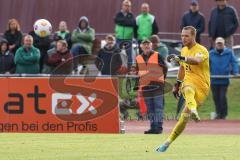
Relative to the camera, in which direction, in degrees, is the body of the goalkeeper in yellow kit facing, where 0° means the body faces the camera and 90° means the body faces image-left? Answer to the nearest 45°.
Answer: approximately 45°

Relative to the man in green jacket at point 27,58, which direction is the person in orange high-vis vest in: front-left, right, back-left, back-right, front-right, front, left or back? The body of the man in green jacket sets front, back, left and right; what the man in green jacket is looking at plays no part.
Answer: front-left

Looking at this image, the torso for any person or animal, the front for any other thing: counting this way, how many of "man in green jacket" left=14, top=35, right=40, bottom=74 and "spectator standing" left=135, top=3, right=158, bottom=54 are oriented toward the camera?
2

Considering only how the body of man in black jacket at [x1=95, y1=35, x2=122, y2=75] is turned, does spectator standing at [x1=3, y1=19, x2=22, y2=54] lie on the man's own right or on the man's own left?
on the man's own right

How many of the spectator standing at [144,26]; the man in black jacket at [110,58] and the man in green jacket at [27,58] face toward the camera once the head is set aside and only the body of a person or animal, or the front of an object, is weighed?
3

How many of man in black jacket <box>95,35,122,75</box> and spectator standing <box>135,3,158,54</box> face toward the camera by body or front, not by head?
2

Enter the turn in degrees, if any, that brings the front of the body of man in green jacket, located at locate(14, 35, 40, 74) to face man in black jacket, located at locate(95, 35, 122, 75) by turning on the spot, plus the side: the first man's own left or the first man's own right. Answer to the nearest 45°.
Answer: approximately 90° to the first man's own left

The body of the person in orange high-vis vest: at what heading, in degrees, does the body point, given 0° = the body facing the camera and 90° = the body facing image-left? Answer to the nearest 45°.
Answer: approximately 45°

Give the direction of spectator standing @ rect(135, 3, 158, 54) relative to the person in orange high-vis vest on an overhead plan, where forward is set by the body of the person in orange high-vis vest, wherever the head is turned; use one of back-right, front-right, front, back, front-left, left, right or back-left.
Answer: back-right

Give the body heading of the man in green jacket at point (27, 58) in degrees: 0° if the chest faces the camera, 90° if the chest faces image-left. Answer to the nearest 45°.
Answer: approximately 0°

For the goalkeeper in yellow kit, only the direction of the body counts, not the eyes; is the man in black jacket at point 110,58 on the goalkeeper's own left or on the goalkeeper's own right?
on the goalkeeper's own right

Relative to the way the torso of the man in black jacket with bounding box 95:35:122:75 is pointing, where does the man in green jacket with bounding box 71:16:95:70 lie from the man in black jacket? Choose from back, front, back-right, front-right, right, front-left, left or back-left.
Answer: back-right

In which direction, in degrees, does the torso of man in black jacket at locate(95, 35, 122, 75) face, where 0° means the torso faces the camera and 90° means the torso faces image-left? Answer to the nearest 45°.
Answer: approximately 0°

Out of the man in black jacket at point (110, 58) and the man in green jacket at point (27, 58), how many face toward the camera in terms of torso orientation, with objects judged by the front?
2
